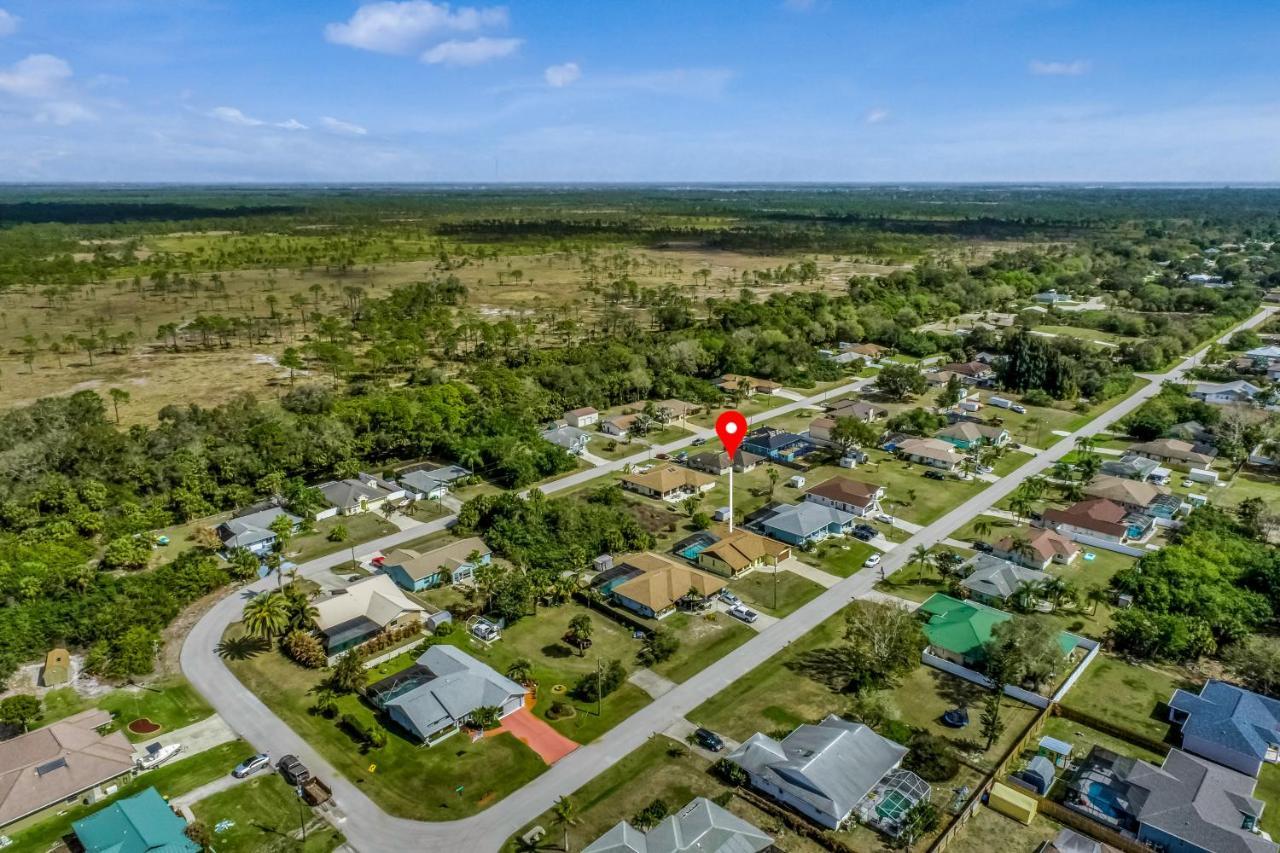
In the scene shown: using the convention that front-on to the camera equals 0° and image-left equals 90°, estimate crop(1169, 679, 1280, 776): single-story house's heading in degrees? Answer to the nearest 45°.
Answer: approximately 315°

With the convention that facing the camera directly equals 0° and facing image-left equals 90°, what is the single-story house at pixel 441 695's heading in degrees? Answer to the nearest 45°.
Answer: approximately 315°

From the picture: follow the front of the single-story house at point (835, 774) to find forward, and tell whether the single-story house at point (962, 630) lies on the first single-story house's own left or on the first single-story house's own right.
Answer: on the first single-story house's own right

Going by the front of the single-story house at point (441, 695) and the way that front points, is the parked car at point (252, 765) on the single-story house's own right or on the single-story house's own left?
on the single-story house's own right

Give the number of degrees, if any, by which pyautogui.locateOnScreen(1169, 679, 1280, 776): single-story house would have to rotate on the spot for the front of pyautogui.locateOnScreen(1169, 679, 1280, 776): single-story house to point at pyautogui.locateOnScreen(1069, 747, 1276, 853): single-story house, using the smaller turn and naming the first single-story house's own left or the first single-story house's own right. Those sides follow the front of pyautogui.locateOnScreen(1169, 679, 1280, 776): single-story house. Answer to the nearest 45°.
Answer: approximately 45° to the first single-story house's own right

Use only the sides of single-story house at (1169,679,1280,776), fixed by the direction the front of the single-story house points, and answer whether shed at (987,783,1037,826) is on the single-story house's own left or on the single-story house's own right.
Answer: on the single-story house's own right

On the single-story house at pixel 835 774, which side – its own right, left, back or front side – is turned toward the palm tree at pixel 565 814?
left

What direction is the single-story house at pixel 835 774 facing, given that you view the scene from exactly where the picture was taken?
facing away from the viewer and to the left of the viewer

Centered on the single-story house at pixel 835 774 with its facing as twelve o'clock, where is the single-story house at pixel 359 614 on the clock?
the single-story house at pixel 359 614 is roughly at 11 o'clock from the single-story house at pixel 835 774.

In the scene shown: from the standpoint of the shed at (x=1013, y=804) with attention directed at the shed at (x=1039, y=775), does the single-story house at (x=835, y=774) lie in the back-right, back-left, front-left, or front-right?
back-left

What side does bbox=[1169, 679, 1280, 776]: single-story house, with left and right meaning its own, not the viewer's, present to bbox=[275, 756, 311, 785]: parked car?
right
